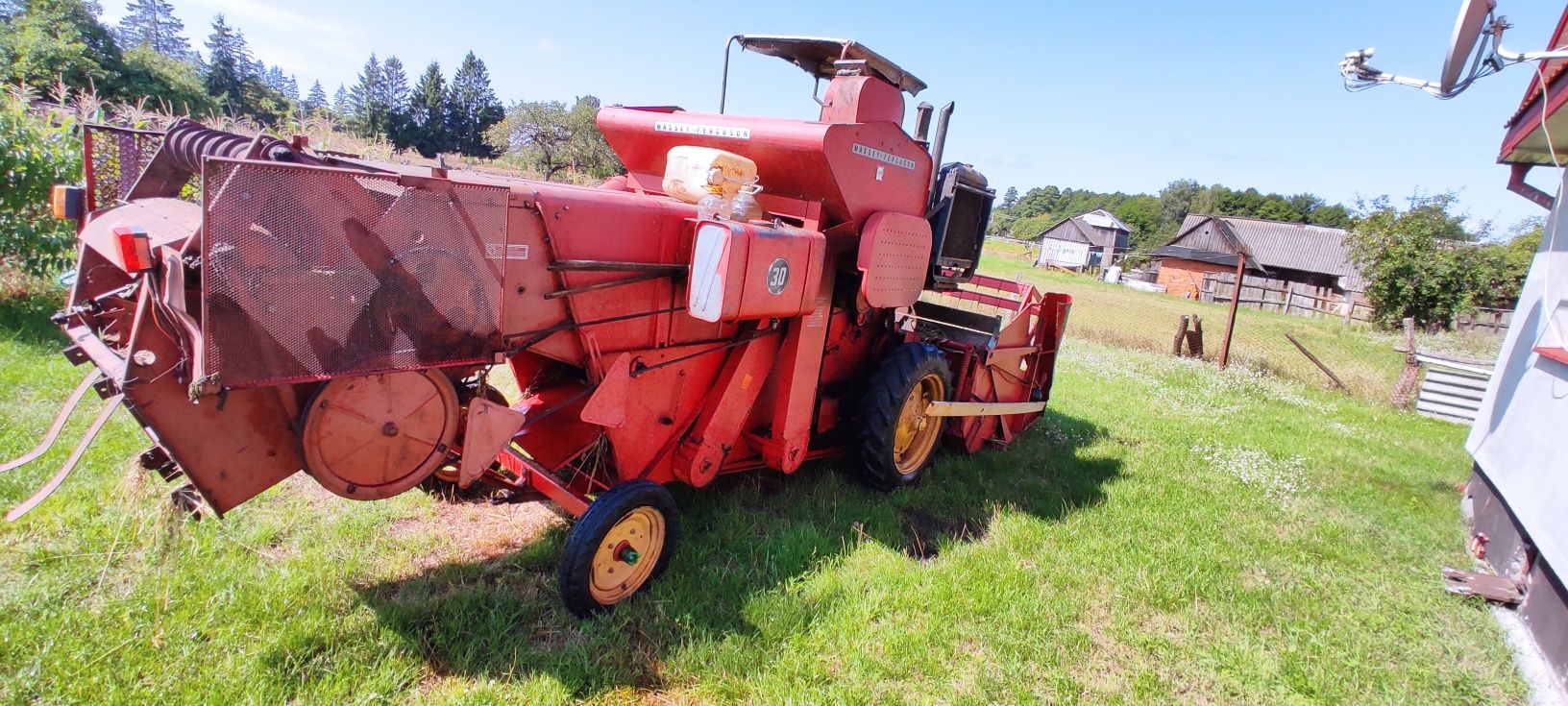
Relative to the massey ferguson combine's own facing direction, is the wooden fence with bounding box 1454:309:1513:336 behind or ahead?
ahead

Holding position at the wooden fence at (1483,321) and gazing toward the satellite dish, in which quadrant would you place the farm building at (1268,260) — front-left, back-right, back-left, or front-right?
back-right

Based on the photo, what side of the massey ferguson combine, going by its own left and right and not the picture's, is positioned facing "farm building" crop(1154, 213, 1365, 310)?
front

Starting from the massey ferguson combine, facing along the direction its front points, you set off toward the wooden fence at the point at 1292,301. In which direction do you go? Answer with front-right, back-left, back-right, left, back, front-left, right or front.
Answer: front

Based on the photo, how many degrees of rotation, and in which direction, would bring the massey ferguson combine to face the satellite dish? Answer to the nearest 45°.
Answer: approximately 45° to its right

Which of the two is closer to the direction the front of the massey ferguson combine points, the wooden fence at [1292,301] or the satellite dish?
the wooden fence

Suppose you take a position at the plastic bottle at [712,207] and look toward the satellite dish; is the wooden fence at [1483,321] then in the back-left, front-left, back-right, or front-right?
front-left

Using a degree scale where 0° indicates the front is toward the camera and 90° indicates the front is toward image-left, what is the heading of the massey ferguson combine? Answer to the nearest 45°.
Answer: approximately 225°
